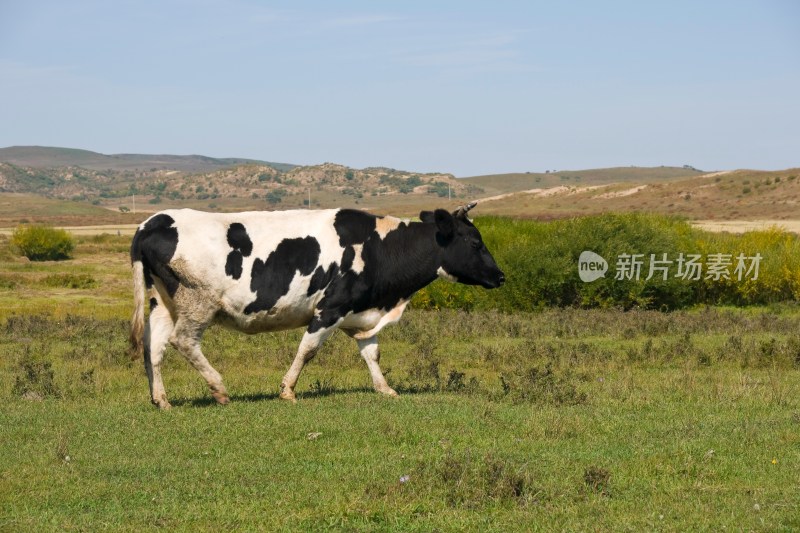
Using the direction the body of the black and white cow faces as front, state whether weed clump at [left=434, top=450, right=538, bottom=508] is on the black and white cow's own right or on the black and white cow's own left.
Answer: on the black and white cow's own right

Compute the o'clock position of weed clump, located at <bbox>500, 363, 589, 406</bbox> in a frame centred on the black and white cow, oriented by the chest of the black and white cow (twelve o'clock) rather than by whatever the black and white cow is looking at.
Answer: The weed clump is roughly at 12 o'clock from the black and white cow.

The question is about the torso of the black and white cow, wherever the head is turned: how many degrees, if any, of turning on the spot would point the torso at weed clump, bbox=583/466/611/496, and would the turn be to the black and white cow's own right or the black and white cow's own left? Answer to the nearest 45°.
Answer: approximately 45° to the black and white cow's own right

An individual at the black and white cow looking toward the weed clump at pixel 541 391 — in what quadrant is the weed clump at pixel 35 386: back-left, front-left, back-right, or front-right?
back-left

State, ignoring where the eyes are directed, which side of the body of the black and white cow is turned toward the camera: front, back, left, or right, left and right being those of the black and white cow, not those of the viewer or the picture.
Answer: right

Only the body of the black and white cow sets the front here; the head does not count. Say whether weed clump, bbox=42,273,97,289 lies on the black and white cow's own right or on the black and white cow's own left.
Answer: on the black and white cow's own left

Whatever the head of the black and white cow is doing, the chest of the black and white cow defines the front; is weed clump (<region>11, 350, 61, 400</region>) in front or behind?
behind
